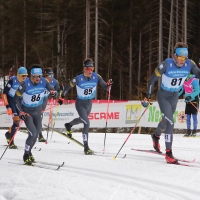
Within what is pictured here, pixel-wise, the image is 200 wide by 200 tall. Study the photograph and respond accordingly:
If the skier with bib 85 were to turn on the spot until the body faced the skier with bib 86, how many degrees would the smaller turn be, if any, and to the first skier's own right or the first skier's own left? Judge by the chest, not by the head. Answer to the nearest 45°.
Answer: approximately 90° to the first skier's own right

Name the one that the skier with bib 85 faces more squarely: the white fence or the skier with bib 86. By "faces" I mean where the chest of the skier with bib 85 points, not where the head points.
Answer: the skier with bib 86

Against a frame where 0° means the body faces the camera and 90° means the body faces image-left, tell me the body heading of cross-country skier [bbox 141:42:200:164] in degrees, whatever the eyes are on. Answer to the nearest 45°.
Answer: approximately 315°

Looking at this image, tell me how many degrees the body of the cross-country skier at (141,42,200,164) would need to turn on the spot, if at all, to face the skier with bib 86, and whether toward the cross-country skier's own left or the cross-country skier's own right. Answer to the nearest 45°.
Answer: approximately 135° to the cross-country skier's own right

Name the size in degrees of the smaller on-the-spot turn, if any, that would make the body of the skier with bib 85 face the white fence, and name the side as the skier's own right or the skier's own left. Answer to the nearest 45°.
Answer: approximately 135° to the skier's own left

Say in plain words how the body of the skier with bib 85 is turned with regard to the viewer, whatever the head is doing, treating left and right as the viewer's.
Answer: facing the viewer and to the right of the viewer

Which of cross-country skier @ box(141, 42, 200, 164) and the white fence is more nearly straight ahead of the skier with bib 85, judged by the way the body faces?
the cross-country skier

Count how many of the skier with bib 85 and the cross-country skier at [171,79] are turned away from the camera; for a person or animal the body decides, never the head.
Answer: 0
